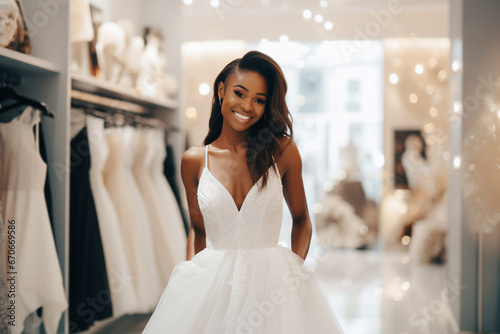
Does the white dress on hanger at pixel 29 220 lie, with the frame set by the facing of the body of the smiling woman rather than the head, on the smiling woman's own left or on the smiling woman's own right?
on the smiling woman's own right

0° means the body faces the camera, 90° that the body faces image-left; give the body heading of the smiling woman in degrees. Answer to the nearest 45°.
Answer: approximately 0°

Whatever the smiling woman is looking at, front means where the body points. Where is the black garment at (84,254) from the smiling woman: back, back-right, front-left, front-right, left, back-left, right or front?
back-right

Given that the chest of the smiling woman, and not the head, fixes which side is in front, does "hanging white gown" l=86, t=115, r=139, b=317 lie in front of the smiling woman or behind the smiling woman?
behind

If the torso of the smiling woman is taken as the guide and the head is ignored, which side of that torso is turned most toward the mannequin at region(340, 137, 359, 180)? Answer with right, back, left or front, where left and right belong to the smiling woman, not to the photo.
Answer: back

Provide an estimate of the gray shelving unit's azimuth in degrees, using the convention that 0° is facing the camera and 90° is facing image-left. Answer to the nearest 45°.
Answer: approximately 315°
